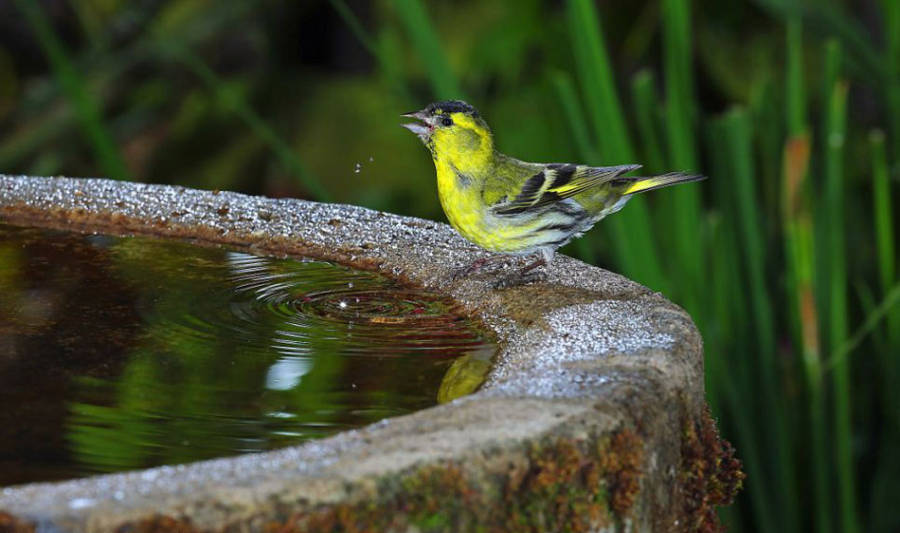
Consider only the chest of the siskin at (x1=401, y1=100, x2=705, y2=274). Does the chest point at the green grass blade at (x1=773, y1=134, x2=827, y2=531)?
no

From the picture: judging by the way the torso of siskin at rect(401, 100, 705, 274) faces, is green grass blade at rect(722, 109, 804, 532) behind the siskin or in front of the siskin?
behind

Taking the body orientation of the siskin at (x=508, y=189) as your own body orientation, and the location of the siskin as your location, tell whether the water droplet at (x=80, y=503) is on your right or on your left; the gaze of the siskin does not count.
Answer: on your left

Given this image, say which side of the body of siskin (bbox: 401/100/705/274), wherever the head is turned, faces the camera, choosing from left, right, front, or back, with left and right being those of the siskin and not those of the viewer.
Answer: left

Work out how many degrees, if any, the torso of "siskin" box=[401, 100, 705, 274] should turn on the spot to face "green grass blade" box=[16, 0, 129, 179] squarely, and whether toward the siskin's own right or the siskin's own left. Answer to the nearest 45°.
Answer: approximately 45° to the siskin's own right

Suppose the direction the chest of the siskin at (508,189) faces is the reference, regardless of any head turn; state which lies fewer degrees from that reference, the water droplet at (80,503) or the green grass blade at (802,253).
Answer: the water droplet

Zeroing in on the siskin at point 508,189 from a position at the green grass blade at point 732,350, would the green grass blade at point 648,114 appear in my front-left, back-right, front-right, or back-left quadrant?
front-right

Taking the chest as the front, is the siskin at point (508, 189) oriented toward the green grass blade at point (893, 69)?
no

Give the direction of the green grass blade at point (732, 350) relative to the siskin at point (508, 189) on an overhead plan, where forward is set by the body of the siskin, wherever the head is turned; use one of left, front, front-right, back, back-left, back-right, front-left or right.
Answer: back-right
